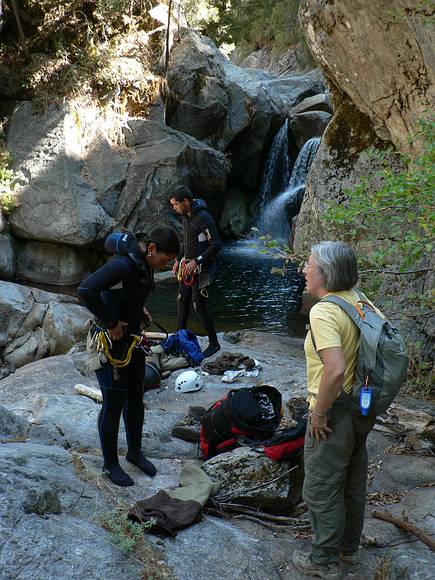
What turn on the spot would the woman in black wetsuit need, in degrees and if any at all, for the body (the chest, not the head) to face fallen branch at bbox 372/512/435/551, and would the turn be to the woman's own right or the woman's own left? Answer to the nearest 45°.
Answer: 0° — they already face it

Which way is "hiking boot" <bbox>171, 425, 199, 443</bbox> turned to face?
to the viewer's left

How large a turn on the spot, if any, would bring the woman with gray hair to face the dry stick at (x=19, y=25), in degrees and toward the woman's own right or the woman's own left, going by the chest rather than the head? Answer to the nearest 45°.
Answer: approximately 45° to the woman's own right

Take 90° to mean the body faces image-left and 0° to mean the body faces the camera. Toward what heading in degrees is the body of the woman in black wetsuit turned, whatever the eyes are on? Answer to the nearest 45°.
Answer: approximately 315°

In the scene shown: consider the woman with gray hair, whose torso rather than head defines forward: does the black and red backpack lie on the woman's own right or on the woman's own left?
on the woman's own right

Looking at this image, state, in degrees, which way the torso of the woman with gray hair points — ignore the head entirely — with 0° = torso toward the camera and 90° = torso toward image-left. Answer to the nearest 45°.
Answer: approximately 90°

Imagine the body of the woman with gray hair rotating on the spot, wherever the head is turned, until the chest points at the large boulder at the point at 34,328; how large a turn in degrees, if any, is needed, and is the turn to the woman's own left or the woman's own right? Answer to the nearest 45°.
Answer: approximately 45° to the woman's own right

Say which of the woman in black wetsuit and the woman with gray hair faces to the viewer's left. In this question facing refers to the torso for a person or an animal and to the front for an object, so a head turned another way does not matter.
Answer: the woman with gray hair

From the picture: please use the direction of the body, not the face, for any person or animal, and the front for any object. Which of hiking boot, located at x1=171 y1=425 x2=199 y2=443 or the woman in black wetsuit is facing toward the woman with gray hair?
the woman in black wetsuit
